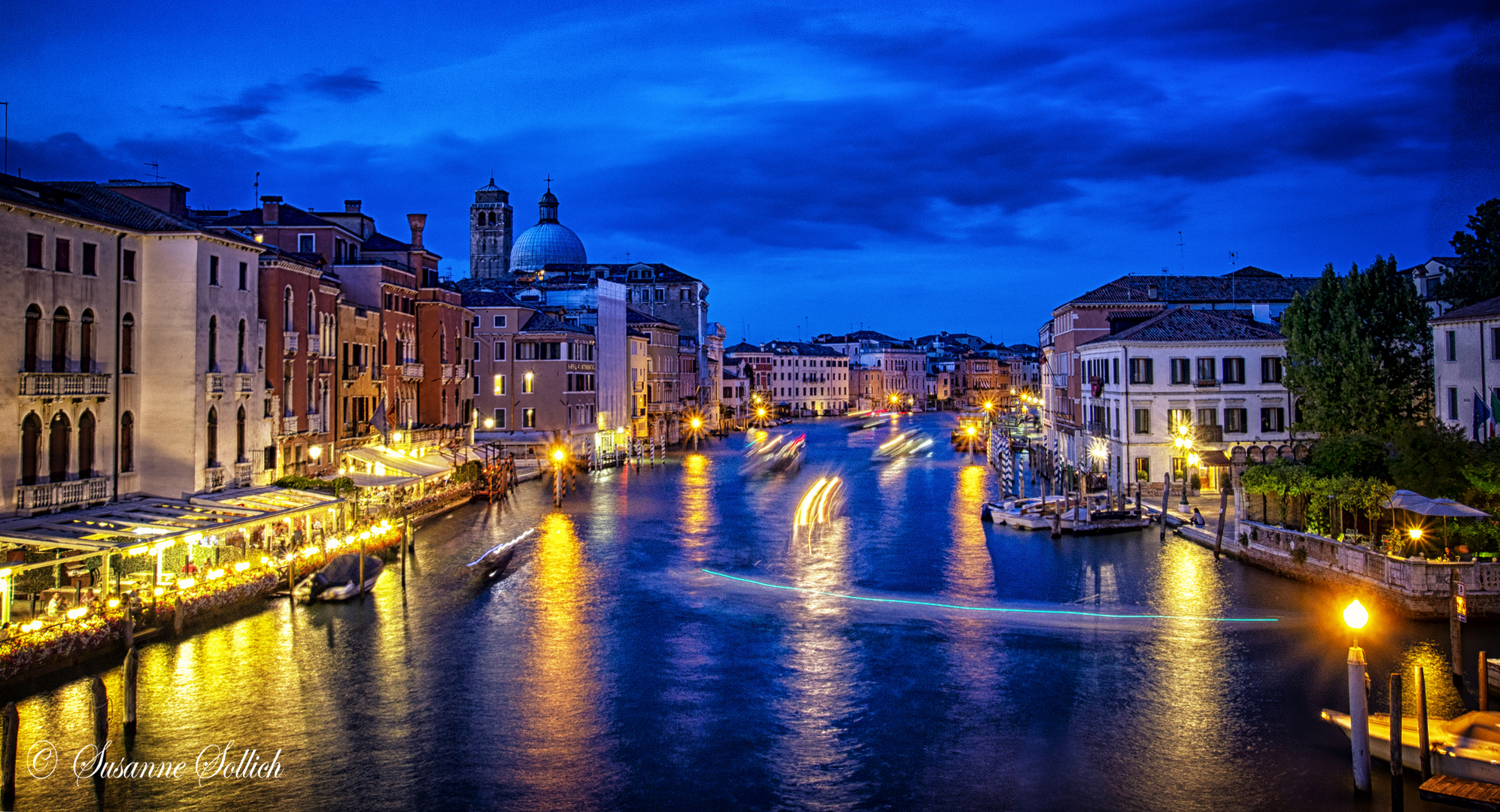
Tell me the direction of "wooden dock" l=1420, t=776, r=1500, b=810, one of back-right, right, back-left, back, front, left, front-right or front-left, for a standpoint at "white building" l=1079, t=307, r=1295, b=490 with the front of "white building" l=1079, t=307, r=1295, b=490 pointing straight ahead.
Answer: front

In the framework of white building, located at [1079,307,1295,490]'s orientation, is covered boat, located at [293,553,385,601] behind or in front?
in front

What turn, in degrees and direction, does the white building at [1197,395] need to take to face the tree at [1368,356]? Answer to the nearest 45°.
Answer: approximately 45° to its left

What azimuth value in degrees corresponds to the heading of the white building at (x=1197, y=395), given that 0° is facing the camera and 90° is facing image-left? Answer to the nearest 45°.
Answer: approximately 0°

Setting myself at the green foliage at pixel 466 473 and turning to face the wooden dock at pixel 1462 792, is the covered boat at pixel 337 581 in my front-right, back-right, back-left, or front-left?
front-right

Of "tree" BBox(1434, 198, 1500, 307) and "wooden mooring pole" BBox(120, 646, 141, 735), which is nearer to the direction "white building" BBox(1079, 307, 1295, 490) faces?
the wooden mooring pole
